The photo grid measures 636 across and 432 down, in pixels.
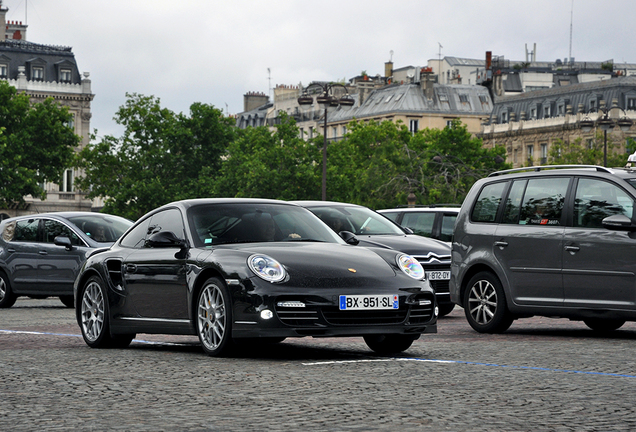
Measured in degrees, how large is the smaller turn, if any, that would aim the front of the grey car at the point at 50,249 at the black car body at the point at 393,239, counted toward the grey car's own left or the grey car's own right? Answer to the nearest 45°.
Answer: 0° — it already faces it

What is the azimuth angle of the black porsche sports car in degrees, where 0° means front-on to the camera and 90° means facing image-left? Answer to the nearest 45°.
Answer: approximately 315°

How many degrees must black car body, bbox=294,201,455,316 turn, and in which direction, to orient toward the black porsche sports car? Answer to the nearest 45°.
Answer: approximately 45° to its right

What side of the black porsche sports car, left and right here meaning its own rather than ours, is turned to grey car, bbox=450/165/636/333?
left

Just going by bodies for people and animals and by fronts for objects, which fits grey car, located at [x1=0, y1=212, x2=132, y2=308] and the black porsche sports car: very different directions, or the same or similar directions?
same or similar directions

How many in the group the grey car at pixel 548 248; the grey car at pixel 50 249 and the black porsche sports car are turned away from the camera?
0

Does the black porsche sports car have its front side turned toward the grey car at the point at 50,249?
no

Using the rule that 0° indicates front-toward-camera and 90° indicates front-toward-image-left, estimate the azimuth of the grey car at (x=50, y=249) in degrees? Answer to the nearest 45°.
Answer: approximately 315°
